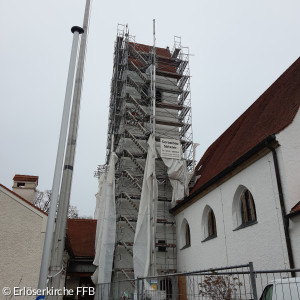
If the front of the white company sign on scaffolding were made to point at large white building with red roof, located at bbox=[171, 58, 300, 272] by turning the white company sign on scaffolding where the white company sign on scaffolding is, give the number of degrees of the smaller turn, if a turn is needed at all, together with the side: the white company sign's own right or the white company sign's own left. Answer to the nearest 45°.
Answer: approximately 45° to the white company sign's own left

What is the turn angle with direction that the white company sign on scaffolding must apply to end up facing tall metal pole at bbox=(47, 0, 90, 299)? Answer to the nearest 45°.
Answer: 0° — it already faces it

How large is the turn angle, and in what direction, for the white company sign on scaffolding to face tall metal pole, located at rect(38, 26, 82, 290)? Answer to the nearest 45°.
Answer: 0° — it already faces it

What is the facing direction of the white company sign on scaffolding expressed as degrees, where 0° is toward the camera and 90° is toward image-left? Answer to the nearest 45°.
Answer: approximately 0°
